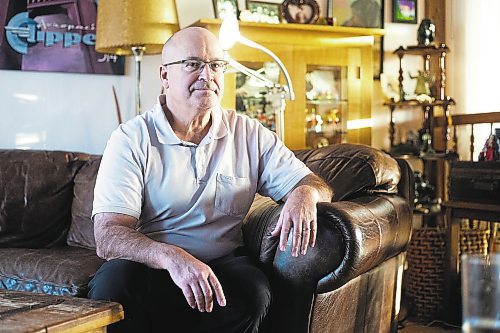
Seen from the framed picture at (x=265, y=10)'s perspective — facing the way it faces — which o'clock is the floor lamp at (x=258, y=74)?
The floor lamp is roughly at 12 o'clock from the framed picture.

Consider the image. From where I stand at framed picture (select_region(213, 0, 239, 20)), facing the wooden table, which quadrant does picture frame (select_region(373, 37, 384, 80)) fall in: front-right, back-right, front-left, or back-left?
back-left

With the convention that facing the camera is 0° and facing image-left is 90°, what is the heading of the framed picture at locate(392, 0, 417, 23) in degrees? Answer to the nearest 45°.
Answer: approximately 0°

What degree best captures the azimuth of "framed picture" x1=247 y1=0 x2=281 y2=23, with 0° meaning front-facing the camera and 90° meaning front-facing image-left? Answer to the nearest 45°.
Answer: approximately 0°

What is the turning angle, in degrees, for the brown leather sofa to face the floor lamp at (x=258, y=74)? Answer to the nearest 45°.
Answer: approximately 135° to its right

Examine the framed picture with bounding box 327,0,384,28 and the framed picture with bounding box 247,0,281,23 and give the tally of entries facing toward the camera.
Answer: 2

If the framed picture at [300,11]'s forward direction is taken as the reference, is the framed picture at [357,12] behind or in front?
behind
